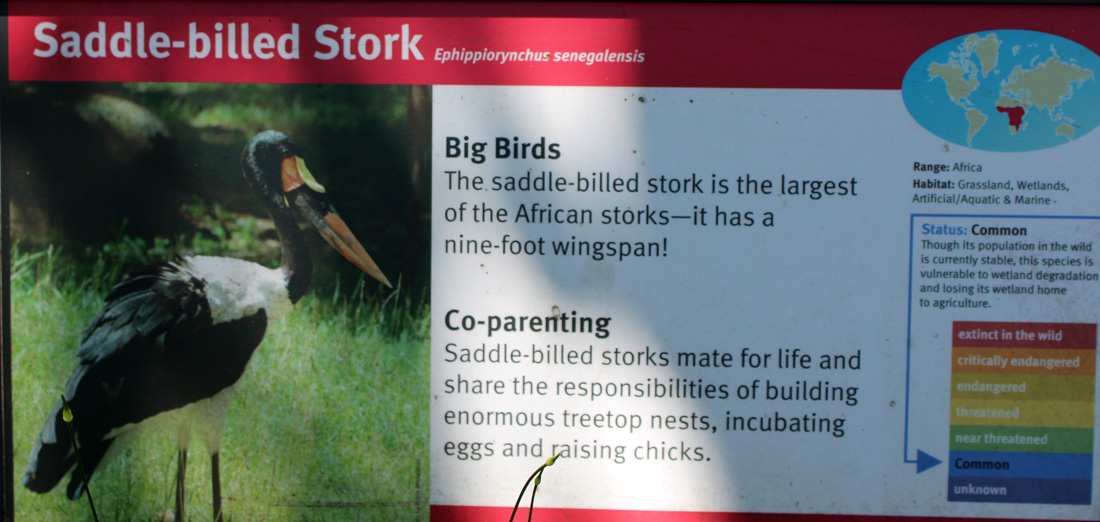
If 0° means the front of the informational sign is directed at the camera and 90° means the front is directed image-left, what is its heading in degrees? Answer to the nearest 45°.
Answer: approximately 0°
